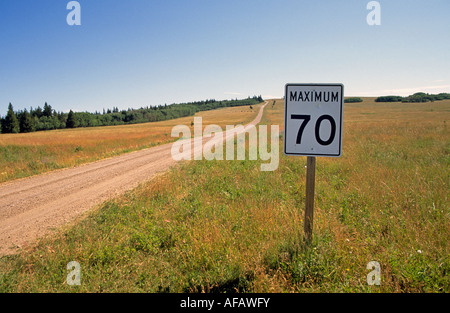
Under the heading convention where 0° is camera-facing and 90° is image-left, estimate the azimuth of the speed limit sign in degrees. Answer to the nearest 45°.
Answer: approximately 0°
